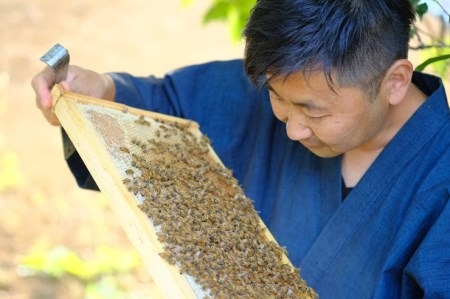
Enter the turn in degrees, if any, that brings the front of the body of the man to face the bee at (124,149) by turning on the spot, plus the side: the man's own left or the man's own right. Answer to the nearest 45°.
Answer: approximately 45° to the man's own right

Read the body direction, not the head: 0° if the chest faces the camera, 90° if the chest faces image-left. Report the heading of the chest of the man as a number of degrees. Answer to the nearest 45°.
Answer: approximately 45°
